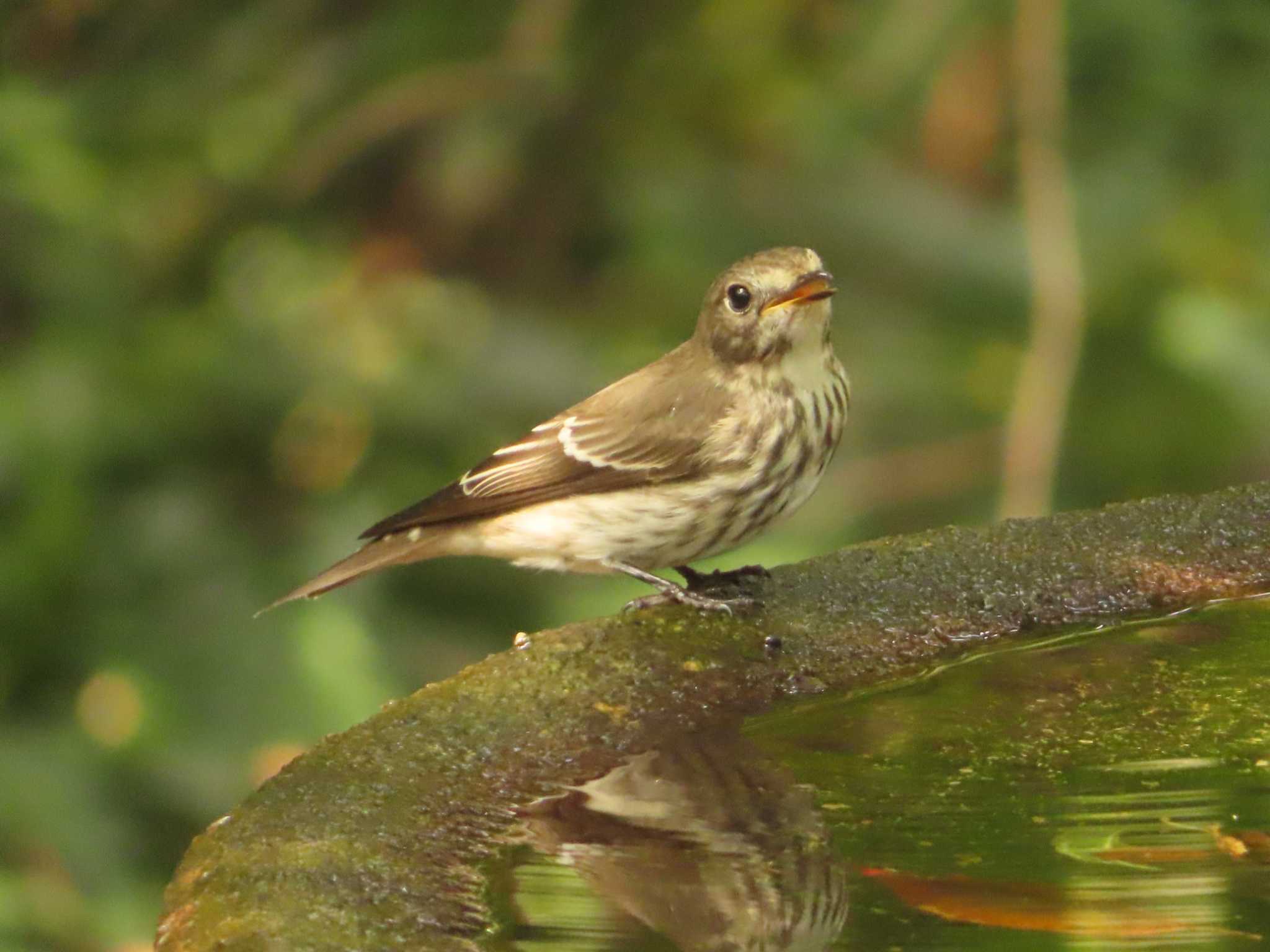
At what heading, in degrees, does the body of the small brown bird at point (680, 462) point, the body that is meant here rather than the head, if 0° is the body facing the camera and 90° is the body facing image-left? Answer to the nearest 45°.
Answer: approximately 270°

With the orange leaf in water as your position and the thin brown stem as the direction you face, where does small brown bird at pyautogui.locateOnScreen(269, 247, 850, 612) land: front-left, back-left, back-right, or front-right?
front-left

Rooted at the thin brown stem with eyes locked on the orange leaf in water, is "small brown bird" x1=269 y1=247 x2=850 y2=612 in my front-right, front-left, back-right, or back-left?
front-right

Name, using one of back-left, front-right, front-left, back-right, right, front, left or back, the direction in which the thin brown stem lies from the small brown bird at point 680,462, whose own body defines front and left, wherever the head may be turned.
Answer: front-left
